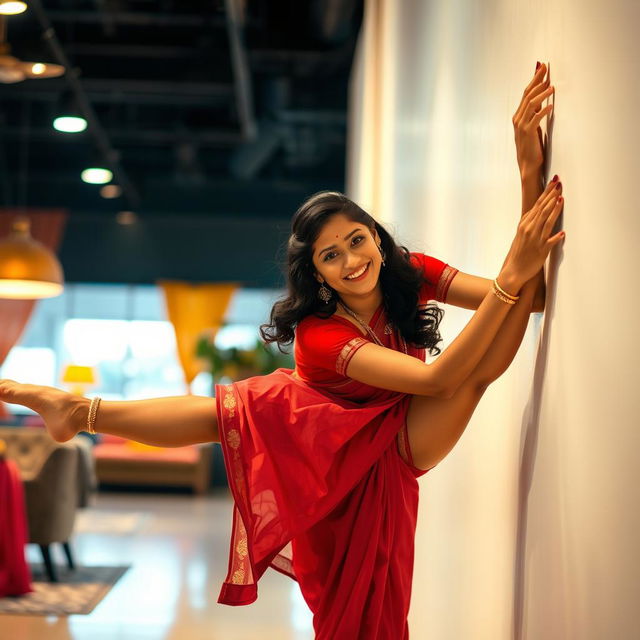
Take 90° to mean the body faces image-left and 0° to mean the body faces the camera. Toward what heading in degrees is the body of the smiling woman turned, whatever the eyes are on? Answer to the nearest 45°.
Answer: approximately 315°

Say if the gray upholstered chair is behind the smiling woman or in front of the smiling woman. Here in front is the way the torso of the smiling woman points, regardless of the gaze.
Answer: behind

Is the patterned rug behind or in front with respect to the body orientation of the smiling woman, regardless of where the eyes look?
behind

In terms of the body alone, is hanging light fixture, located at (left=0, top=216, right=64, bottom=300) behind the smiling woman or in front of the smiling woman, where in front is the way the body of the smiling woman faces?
behind

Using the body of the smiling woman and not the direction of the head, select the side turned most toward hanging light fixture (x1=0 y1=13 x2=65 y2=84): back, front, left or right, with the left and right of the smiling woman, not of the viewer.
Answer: back
